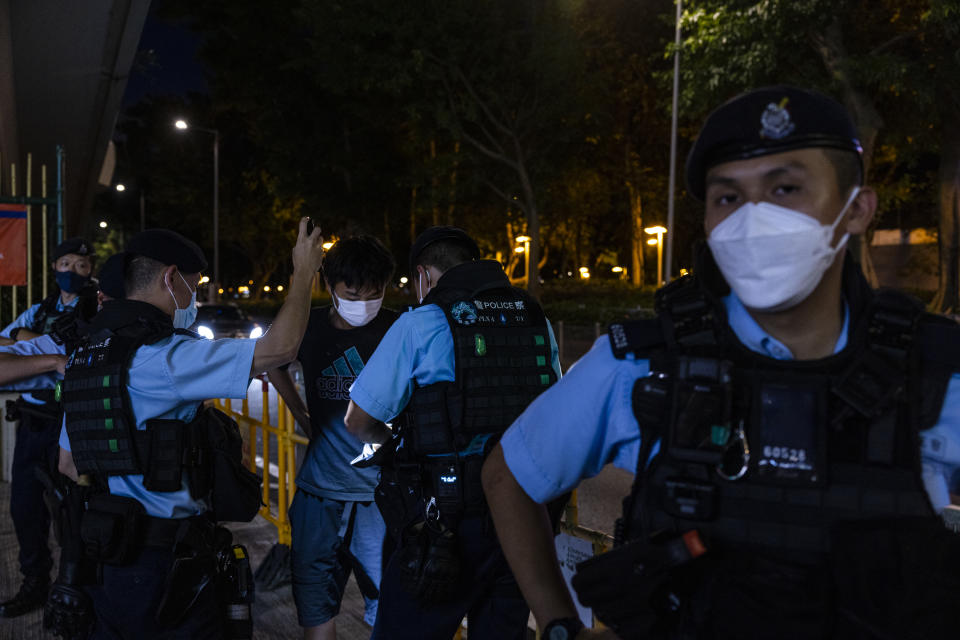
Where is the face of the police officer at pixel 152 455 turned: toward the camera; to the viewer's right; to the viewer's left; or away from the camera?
to the viewer's right

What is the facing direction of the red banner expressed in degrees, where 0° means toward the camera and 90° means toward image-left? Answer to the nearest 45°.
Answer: approximately 0°

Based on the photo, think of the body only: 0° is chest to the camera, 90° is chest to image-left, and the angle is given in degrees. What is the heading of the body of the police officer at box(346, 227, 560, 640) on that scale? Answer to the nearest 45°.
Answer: approximately 135°

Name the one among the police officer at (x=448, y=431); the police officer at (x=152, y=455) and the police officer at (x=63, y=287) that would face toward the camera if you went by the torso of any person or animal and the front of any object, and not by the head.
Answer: the police officer at (x=63, y=287)

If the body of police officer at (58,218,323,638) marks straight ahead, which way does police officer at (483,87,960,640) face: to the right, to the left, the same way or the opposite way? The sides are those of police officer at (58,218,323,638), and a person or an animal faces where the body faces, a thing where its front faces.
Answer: the opposite way

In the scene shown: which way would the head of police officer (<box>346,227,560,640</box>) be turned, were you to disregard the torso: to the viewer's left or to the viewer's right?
to the viewer's left

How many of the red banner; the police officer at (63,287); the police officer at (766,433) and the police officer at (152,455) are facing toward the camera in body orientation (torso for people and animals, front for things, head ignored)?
3

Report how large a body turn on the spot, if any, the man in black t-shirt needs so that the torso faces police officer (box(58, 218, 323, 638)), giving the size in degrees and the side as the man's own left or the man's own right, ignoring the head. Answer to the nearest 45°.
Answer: approximately 45° to the man's own right
